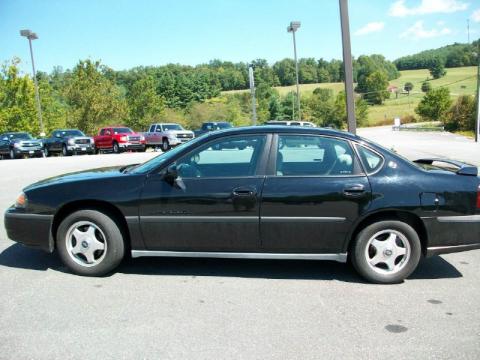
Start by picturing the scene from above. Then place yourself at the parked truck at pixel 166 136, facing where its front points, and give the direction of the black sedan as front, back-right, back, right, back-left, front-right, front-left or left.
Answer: front-right

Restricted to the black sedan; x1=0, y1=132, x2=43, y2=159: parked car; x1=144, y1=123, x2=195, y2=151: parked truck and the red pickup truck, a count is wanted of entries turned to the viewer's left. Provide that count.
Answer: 1

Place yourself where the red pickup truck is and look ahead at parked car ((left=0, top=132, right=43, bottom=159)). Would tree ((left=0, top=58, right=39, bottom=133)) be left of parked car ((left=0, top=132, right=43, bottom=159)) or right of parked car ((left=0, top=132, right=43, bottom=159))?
right

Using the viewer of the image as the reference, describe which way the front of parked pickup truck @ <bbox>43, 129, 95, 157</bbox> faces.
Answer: facing the viewer and to the right of the viewer

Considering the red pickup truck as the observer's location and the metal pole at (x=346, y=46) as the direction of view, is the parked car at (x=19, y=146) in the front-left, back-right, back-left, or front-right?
back-right

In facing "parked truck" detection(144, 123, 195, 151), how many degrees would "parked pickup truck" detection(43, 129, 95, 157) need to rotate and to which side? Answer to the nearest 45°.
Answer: approximately 45° to its left

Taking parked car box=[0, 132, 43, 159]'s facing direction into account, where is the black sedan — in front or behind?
in front

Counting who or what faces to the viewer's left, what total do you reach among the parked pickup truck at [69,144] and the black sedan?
1

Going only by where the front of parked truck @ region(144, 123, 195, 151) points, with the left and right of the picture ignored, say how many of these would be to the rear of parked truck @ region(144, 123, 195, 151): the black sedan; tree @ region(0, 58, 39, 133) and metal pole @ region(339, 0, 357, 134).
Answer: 1

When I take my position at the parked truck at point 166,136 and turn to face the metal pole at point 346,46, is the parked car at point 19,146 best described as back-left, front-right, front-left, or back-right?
back-right
